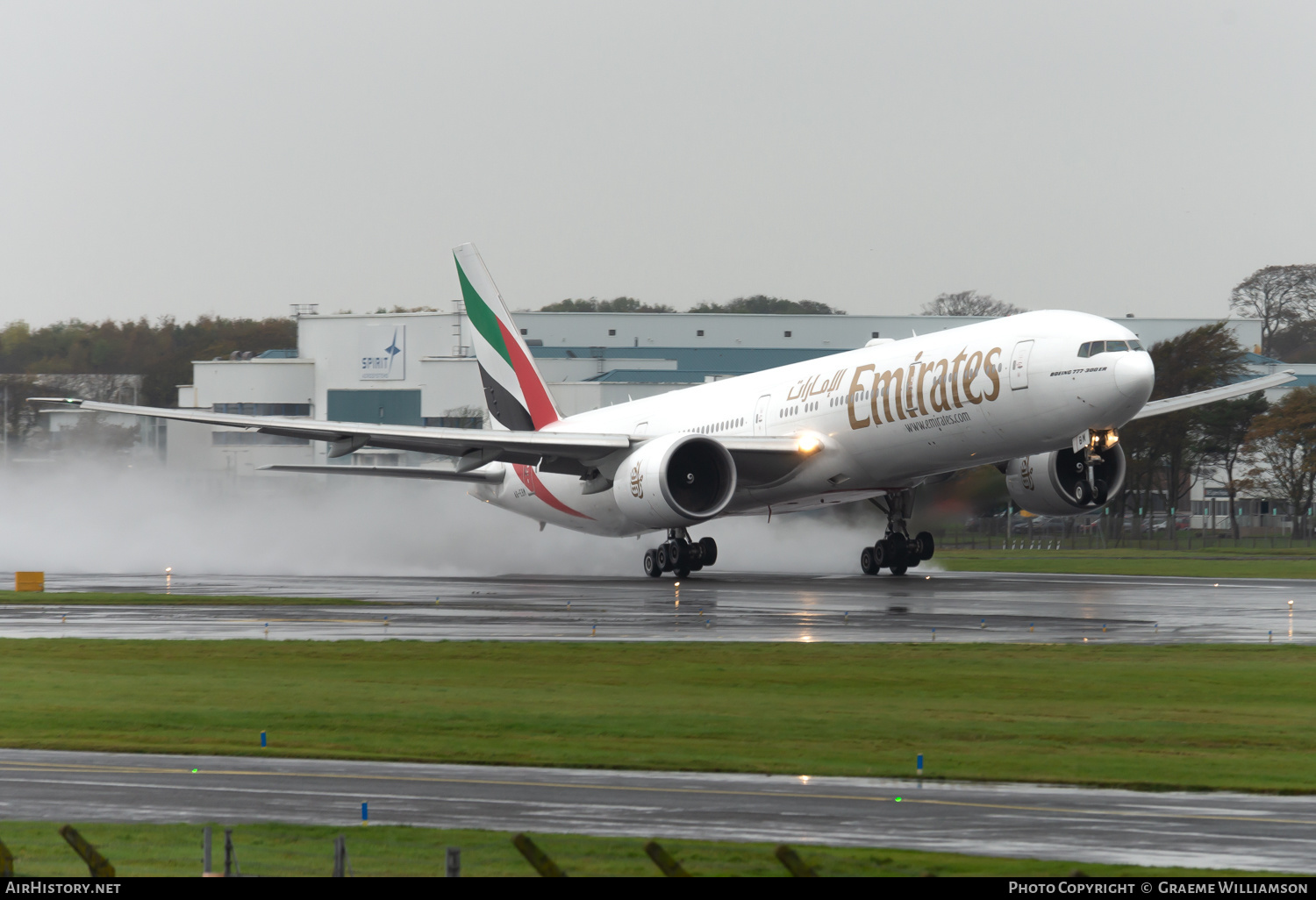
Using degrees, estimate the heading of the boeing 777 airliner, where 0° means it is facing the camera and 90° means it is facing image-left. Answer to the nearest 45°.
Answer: approximately 315°
